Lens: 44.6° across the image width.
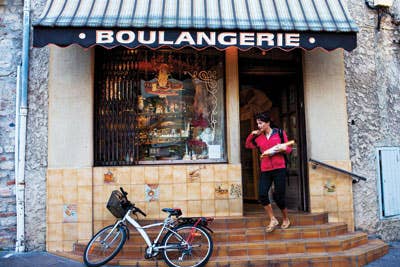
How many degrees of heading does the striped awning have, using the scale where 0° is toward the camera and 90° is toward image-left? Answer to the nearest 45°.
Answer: approximately 0°

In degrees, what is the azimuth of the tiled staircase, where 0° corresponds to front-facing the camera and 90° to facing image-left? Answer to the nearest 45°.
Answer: approximately 0°

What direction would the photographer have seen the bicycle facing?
facing to the left of the viewer

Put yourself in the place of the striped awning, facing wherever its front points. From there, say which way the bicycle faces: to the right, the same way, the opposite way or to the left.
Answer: to the right

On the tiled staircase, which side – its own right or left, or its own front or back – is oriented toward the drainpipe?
right

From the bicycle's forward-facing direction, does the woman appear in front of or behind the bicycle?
behind

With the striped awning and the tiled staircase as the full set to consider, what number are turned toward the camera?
2

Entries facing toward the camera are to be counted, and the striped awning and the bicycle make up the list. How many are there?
1

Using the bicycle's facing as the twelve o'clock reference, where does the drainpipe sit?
The drainpipe is roughly at 1 o'clock from the bicycle.

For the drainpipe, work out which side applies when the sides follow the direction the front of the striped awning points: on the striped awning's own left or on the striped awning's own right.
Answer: on the striped awning's own right
